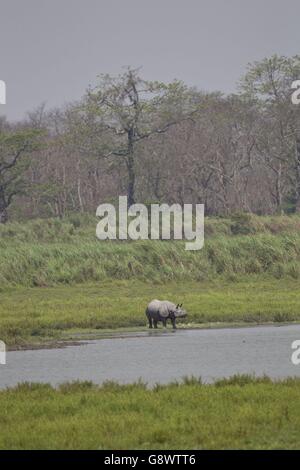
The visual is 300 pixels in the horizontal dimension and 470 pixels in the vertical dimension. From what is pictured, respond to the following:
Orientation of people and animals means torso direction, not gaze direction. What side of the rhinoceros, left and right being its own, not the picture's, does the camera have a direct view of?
right
